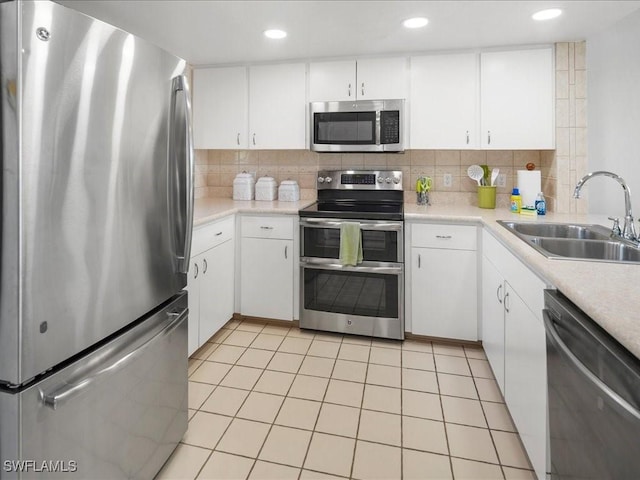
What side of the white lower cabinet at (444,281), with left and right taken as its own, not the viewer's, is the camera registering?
front

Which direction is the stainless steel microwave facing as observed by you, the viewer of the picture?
facing the viewer

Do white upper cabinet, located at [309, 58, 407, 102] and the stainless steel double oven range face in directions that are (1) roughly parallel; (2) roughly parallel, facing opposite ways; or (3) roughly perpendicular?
roughly parallel

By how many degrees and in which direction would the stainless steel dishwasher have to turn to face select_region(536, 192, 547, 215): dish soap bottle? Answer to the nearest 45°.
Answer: approximately 135° to its right

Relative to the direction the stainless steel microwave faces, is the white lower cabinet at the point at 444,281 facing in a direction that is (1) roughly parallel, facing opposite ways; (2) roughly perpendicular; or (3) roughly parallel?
roughly parallel

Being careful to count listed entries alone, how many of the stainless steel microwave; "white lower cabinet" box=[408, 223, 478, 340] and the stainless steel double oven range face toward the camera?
3

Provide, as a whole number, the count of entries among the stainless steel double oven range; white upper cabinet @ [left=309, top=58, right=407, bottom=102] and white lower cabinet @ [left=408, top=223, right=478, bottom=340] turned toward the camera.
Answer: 3

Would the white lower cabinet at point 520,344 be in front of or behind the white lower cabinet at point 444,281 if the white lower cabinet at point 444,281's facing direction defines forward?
in front

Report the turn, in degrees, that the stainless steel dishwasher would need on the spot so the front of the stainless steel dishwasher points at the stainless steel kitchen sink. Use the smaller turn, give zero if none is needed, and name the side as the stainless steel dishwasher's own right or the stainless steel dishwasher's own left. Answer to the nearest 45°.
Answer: approximately 135° to the stainless steel dishwasher's own right
